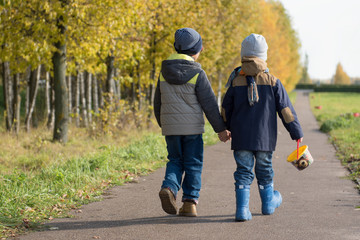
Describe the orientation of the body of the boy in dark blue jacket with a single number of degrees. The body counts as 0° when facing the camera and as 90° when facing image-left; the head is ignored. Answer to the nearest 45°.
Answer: approximately 180°

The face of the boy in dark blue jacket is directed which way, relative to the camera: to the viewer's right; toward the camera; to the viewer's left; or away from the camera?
away from the camera
